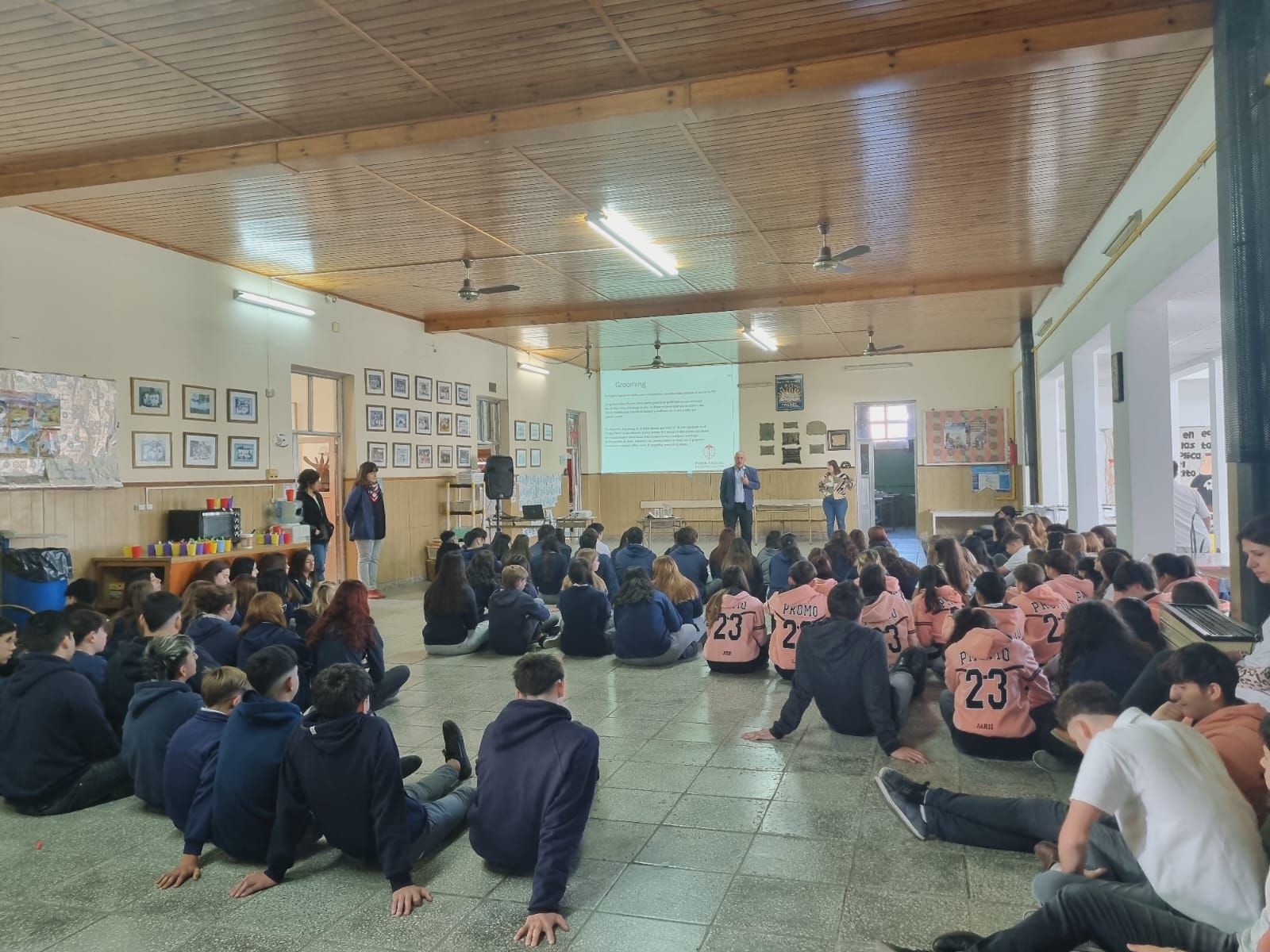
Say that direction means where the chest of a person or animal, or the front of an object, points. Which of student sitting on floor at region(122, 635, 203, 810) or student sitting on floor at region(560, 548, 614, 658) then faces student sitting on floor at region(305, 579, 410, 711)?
student sitting on floor at region(122, 635, 203, 810)

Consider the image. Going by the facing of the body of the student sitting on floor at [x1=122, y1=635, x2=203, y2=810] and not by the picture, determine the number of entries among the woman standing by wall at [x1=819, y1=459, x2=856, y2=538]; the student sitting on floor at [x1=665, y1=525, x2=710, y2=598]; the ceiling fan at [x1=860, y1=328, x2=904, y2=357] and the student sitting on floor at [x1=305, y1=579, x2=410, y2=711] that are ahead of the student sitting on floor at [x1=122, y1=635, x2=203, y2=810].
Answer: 4

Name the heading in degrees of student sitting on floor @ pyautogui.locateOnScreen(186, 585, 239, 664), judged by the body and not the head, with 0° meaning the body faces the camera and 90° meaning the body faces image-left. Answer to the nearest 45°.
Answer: approximately 225°

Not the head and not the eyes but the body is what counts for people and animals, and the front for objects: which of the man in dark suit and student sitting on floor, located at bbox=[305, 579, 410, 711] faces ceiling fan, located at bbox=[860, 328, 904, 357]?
the student sitting on floor

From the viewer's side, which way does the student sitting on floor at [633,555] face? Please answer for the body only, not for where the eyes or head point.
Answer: away from the camera

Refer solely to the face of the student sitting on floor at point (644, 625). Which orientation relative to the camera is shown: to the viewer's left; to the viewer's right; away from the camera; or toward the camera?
away from the camera

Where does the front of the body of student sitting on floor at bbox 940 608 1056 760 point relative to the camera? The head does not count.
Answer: away from the camera

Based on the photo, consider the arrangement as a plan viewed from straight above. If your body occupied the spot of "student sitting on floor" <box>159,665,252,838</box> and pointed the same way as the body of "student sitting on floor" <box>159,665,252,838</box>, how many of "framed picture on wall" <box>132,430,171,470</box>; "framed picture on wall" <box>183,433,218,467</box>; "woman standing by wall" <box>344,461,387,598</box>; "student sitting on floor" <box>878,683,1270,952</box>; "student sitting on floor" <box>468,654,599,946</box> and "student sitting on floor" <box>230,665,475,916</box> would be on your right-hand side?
3

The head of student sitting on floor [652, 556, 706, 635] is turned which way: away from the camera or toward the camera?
away from the camera

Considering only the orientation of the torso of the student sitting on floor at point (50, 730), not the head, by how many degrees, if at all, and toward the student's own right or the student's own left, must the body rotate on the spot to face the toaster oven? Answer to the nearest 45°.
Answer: approximately 45° to the student's own left

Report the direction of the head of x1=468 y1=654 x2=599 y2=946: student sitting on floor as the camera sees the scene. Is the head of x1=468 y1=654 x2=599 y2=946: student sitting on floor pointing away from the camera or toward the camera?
away from the camera

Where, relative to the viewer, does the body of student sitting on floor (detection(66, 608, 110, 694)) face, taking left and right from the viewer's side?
facing away from the viewer and to the right of the viewer

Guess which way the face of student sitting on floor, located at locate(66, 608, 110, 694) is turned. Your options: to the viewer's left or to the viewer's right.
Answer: to the viewer's right

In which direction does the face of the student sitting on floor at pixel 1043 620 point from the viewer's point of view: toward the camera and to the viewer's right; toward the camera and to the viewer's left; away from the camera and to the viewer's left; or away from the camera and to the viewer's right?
away from the camera and to the viewer's left

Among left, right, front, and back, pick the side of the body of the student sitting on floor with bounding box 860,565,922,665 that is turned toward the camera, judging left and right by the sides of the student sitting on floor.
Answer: back

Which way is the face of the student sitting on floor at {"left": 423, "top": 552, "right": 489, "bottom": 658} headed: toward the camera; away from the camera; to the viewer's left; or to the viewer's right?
away from the camera

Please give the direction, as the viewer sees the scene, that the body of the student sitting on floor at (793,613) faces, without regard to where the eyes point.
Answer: away from the camera
